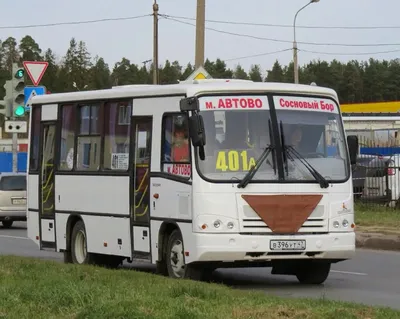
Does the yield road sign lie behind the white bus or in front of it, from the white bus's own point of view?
behind

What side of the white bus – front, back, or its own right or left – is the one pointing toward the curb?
left

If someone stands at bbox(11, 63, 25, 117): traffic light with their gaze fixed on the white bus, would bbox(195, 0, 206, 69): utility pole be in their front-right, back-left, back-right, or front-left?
front-left

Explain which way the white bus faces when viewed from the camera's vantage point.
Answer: facing the viewer and to the right of the viewer

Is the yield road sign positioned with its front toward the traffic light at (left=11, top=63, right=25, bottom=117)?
no

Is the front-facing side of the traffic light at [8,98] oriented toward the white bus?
no

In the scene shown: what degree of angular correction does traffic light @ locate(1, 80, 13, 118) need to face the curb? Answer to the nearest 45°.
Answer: approximately 135° to its left

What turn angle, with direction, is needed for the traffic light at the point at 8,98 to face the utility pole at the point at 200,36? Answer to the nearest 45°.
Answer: approximately 135° to its left

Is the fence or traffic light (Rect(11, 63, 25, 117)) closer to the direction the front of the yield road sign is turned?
the fence

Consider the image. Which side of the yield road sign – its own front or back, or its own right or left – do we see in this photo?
front

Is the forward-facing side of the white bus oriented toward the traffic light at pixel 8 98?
no
